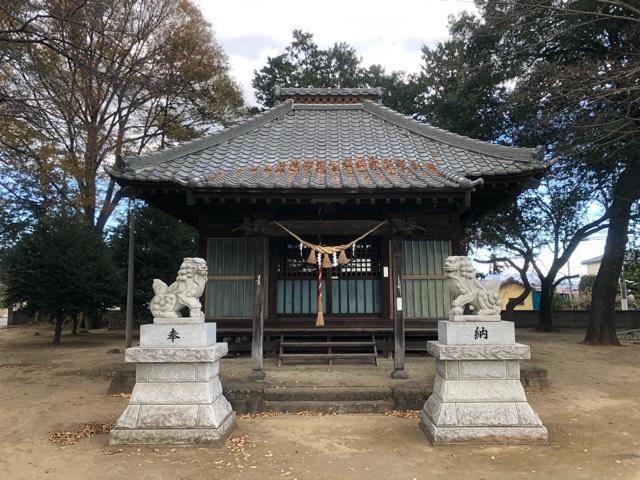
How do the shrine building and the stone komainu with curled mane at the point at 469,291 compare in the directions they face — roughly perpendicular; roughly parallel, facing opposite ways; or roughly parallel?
roughly perpendicular

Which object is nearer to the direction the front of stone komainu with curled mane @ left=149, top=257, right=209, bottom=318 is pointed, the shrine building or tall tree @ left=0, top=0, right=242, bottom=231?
the shrine building

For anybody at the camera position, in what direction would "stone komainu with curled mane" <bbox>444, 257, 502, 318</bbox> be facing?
facing to the left of the viewer

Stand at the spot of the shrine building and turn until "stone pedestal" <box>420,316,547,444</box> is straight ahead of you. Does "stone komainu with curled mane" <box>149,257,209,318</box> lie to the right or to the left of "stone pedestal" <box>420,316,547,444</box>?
right

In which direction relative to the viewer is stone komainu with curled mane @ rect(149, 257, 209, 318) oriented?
to the viewer's right

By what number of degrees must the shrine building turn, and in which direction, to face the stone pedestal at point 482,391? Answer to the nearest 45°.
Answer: approximately 45° to its left

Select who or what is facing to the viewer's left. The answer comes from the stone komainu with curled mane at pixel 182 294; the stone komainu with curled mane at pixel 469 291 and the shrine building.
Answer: the stone komainu with curled mane at pixel 469 291

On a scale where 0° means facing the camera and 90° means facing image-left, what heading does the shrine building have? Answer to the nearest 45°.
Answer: approximately 0°

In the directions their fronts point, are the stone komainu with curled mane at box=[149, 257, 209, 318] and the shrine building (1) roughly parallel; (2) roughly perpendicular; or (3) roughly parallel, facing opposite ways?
roughly perpendicular
